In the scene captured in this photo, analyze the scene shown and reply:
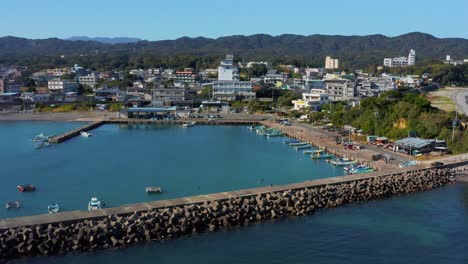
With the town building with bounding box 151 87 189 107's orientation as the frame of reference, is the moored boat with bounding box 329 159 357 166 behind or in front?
in front

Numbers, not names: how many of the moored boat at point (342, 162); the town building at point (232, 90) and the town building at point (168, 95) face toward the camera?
2

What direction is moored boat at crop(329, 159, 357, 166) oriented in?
to the viewer's left

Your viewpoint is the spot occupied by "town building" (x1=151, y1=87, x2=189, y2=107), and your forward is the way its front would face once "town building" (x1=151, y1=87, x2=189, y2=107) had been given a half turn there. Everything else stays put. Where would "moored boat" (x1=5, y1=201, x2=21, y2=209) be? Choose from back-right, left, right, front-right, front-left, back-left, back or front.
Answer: back

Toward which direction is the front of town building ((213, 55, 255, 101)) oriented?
toward the camera

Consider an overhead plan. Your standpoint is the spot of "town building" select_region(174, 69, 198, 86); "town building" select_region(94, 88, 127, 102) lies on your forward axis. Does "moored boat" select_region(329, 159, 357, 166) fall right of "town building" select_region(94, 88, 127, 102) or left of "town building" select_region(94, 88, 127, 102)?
left

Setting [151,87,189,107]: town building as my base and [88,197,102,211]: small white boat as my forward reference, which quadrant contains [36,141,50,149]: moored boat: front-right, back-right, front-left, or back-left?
front-right

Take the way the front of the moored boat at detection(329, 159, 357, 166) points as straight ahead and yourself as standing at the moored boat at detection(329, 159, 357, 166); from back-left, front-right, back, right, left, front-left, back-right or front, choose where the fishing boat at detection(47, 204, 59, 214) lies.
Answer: front-left

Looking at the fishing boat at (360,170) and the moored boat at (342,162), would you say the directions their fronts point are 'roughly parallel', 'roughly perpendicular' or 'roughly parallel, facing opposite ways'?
roughly parallel

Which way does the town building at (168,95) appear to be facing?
toward the camera

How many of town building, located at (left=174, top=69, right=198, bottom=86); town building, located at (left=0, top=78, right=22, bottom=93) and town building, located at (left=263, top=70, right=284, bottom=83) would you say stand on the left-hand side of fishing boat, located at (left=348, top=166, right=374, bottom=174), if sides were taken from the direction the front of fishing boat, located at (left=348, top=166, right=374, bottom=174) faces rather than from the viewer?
0

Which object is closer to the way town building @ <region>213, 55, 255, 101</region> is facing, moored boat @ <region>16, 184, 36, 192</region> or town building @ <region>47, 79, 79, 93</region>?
the moored boat

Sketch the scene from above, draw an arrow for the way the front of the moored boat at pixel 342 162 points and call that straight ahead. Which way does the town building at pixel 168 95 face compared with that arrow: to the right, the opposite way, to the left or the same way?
to the left

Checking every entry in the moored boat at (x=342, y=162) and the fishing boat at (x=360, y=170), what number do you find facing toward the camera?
0

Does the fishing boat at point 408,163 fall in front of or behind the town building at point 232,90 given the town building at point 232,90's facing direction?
in front

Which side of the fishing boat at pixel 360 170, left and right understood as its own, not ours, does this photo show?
left

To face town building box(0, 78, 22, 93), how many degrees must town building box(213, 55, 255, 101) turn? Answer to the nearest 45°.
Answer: approximately 90° to its right
